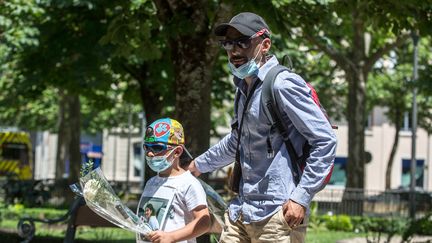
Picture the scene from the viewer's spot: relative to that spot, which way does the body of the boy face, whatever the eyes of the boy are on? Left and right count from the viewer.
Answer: facing the viewer and to the left of the viewer

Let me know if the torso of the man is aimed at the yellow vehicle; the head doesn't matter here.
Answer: no

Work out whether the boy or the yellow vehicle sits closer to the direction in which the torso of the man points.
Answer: the boy

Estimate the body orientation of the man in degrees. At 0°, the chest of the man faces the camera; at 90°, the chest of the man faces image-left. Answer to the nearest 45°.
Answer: approximately 45°

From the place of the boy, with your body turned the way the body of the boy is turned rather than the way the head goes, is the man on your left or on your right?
on your left

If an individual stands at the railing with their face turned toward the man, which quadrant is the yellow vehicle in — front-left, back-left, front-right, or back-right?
back-right

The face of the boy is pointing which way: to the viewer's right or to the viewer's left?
to the viewer's left

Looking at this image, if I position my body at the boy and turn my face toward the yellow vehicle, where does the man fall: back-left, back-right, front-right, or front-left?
back-right

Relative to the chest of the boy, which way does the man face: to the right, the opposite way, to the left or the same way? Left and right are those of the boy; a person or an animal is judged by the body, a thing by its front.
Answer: the same way

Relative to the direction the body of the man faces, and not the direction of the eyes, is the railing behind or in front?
behind

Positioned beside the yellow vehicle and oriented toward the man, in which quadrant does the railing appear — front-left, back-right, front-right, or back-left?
front-left

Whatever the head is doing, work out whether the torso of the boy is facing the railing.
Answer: no

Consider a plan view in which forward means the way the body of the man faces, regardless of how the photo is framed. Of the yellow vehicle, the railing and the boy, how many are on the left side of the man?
0

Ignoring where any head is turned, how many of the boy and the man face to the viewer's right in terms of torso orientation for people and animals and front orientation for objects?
0

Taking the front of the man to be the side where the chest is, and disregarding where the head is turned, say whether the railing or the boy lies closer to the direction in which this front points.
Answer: the boy
